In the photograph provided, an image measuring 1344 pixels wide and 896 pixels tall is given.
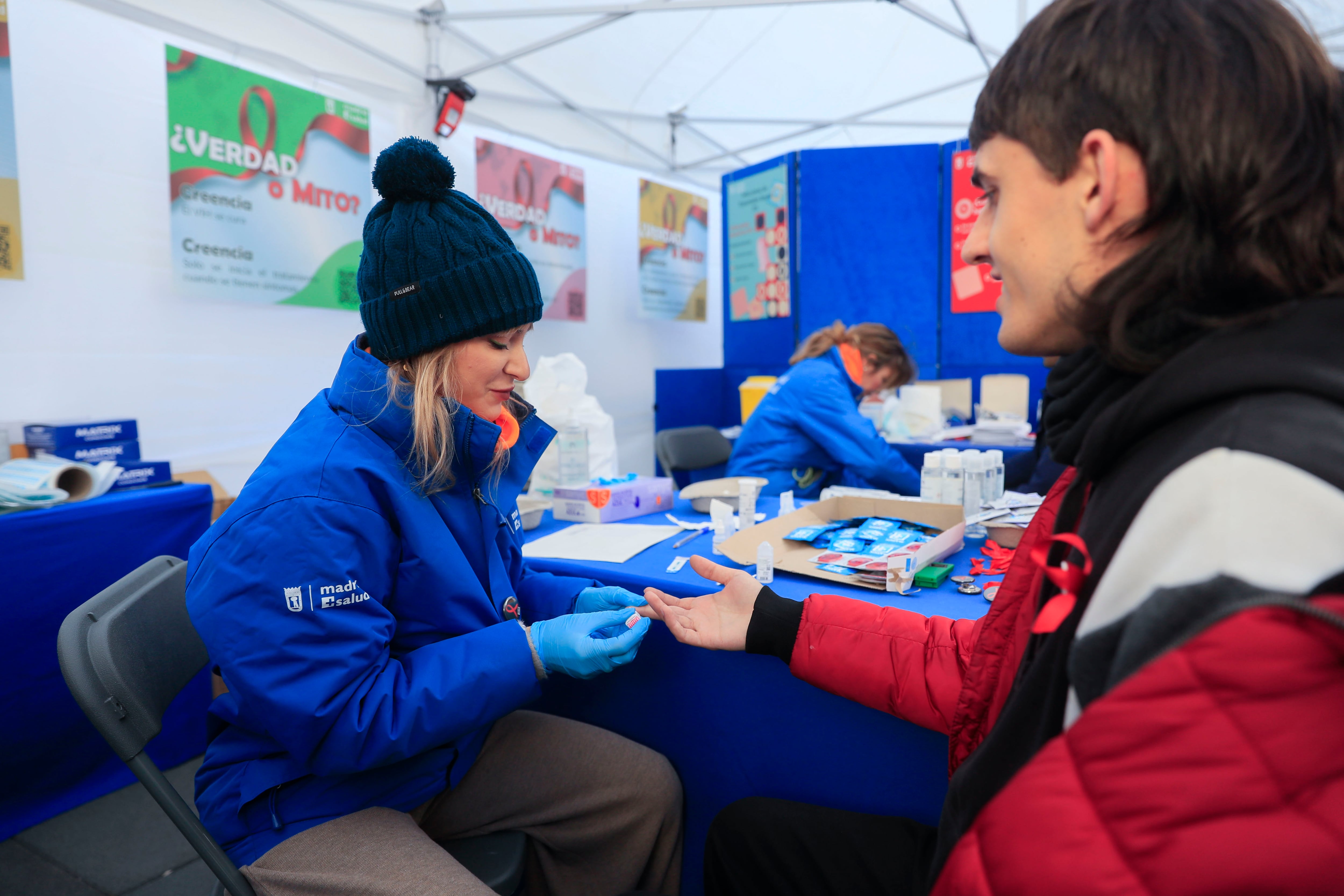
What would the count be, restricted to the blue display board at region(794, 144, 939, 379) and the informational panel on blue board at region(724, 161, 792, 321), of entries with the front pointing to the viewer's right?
0

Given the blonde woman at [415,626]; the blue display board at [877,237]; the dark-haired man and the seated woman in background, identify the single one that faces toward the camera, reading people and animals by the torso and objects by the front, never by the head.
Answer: the blue display board

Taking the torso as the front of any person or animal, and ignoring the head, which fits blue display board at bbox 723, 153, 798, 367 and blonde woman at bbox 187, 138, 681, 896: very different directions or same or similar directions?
very different directions

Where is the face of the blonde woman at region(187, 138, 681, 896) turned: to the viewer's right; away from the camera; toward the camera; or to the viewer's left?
to the viewer's right

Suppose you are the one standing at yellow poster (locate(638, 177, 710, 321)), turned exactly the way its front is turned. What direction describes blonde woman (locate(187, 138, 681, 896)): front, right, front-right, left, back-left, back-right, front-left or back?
front-right

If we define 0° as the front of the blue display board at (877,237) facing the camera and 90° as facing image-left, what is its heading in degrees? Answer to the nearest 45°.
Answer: approximately 0°

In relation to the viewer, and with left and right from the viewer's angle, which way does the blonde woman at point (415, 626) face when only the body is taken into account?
facing to the right of the viewer

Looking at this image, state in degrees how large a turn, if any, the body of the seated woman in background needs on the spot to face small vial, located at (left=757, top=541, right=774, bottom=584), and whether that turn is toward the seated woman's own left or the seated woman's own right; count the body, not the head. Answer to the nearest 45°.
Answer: approximately 90° to the seated woman's own right

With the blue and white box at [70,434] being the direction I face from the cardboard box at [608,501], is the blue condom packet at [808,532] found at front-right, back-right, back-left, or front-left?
back-left

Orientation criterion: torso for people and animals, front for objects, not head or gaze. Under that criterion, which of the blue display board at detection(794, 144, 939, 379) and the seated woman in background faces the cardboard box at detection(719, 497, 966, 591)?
the blue display board

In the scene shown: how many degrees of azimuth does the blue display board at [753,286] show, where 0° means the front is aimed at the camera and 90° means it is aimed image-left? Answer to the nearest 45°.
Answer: approximately 45°

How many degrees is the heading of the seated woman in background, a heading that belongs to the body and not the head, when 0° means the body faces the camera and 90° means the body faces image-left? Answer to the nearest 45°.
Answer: approximately 270°

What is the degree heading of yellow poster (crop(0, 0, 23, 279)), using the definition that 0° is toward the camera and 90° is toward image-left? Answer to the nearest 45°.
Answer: approximately 315°

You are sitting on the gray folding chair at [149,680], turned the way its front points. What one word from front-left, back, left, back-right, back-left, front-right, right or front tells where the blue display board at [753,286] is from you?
left

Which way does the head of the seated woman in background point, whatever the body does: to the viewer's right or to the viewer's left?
to the viewer's right

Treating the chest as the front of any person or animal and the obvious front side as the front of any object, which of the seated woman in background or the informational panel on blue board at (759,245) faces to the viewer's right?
the seated woman in background
